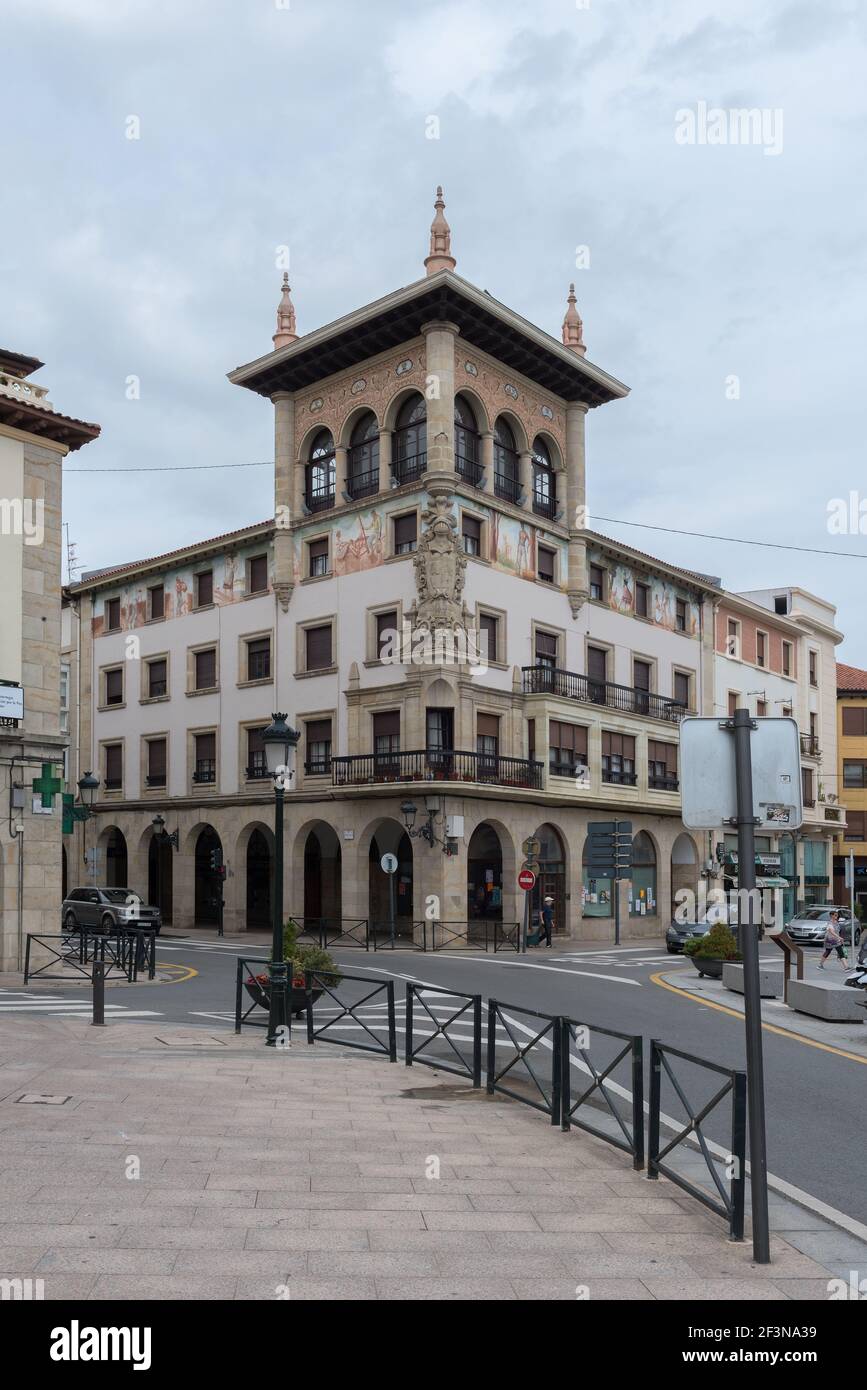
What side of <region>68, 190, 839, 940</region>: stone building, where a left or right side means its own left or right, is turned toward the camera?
front

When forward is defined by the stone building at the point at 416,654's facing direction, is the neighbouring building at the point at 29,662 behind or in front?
in front

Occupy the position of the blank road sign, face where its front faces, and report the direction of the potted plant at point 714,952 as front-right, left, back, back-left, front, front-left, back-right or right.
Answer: front

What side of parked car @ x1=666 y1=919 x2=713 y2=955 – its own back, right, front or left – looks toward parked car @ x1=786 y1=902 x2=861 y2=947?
back

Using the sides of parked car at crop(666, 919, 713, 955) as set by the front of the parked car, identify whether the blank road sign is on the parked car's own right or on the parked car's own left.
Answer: on the parked car's own left

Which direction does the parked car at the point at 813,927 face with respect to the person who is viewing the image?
facing the viewer and to the left of the viewer

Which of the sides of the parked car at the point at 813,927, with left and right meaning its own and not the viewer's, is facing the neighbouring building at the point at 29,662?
front

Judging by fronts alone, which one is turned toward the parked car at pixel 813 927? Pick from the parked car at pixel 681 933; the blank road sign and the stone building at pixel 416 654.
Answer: the blank road sign

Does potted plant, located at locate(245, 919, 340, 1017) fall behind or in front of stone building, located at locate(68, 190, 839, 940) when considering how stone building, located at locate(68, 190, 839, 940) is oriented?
in front

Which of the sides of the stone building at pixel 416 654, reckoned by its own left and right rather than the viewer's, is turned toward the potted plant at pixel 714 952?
front

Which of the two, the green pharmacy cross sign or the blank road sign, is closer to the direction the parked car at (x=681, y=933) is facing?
the green pharmacy cross sign

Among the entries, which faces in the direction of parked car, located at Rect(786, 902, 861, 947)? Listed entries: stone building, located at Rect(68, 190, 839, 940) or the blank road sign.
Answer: the blank road sign

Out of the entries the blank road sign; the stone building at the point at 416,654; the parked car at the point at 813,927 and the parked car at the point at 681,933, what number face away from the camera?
1

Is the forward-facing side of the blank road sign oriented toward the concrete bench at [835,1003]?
yes

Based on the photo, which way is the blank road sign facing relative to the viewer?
away from the camera

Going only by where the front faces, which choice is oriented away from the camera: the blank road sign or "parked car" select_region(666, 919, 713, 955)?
the blank road sign

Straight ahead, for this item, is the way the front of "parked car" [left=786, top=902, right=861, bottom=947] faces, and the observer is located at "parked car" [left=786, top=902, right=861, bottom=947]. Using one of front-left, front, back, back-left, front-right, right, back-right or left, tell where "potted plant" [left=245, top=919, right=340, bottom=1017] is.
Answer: front-left

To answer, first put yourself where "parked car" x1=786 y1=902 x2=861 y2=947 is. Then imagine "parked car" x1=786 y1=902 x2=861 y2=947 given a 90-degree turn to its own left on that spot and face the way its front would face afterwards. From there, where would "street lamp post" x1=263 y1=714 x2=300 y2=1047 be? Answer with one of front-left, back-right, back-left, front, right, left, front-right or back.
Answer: front-right

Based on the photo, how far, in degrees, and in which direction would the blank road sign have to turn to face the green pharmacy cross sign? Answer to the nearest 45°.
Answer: approximately 45° to its left
